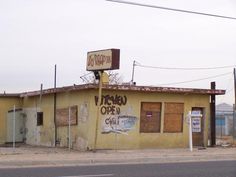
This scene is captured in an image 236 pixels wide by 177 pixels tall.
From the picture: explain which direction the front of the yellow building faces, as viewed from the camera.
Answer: facing the viewer and to the right of the viewer

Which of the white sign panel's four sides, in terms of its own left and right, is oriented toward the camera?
front

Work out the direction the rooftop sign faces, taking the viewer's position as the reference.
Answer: facing the viewer and to the left of the viewer
